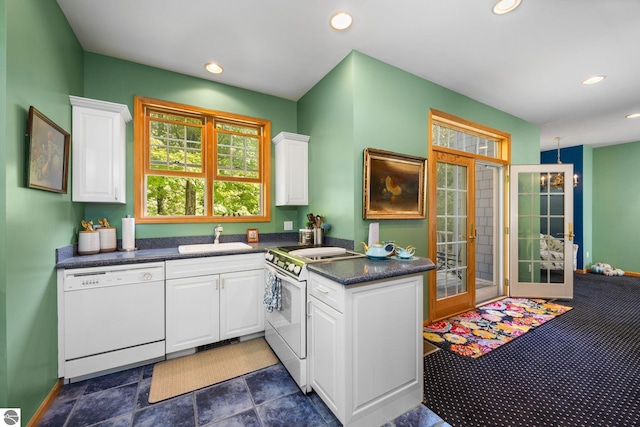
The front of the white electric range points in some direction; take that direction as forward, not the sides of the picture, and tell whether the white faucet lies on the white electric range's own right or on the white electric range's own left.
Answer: on the white electric range's own right

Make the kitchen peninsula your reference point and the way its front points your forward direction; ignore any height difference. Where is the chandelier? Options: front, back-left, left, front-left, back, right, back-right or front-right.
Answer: back

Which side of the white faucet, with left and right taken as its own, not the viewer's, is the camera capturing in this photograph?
front

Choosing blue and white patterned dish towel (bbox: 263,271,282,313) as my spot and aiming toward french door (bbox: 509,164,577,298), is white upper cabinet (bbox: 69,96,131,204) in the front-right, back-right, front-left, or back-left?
back-left

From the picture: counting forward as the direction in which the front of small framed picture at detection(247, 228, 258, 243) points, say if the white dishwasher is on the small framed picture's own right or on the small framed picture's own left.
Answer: on the small framed picture's own right

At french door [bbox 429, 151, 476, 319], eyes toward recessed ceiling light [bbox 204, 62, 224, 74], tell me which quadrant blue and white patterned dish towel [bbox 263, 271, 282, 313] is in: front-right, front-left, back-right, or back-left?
front-left

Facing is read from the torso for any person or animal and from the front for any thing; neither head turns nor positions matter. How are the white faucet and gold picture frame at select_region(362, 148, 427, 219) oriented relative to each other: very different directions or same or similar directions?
same or similar directions

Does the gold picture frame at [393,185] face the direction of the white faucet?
no

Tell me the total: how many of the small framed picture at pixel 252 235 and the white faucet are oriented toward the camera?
2

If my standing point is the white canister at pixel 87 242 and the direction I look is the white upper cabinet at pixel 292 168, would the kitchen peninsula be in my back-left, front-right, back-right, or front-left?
front-right

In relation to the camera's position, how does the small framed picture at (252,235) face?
facing the viewer

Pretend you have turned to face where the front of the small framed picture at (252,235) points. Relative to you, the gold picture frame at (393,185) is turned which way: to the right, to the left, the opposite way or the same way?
the same way

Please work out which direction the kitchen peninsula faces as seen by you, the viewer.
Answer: facing the viewer and to the left of the viewer

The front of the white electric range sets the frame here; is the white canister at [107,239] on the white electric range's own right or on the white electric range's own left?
on the white electric range's own right

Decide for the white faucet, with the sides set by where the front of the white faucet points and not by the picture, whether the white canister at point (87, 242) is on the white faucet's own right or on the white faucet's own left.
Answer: on the white faucet's own right

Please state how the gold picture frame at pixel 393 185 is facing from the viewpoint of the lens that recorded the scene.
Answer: facing the viewer and to the right of the viewer

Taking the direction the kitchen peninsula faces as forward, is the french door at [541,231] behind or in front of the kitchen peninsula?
behind

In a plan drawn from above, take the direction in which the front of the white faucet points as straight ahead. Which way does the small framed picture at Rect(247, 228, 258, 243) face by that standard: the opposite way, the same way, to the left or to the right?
the same way

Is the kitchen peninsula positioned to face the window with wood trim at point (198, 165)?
no
